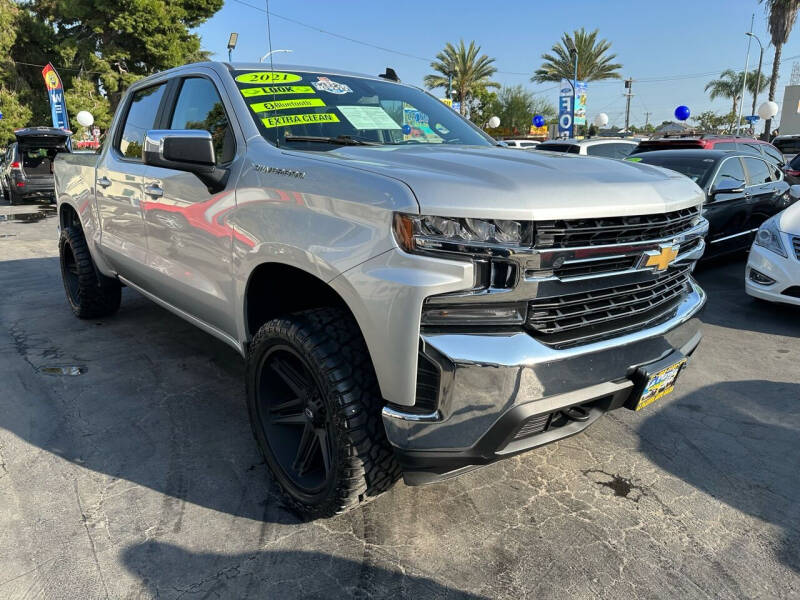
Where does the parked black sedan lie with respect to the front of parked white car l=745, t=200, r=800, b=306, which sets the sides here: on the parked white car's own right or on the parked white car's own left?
on the parked white car's own right

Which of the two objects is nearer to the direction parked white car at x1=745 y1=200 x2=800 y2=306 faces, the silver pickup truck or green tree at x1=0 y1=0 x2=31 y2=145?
the silver pickup truck

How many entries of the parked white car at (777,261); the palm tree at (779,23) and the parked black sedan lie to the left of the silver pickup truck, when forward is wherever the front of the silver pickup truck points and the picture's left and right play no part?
3

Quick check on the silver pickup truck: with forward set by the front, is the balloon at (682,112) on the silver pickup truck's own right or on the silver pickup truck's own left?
on the silver pickup truck's own left

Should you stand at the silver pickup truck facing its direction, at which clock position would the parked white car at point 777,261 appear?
The parked white car is roughly at 9 o'clock from the silver pickup truck.

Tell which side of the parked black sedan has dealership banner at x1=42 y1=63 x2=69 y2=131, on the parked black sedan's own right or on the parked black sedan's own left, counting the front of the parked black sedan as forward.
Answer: on the parked black sedan's own right

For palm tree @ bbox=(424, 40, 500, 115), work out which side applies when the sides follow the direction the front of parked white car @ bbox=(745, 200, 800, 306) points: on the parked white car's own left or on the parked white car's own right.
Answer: on the parked white car's own right

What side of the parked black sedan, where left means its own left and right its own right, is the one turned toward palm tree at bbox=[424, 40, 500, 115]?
right

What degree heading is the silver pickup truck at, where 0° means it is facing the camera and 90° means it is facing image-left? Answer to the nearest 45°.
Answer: approximately 315°

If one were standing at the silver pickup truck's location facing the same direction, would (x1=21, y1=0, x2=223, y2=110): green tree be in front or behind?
behind
